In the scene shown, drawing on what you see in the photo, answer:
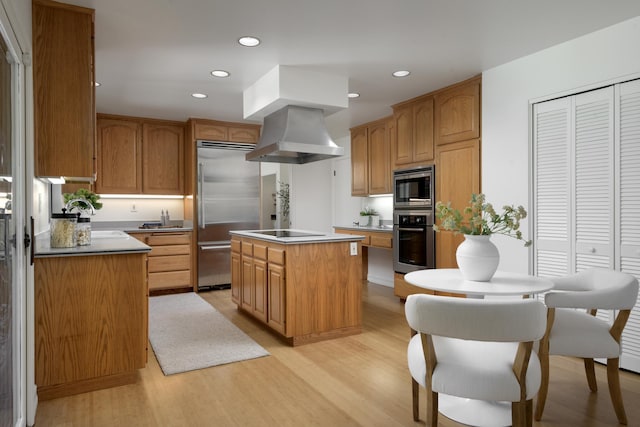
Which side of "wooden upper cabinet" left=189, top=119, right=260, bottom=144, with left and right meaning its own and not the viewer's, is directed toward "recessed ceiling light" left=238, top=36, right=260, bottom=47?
front

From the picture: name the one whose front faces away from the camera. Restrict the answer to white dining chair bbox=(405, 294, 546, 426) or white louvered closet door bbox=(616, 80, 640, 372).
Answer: the white dining chair

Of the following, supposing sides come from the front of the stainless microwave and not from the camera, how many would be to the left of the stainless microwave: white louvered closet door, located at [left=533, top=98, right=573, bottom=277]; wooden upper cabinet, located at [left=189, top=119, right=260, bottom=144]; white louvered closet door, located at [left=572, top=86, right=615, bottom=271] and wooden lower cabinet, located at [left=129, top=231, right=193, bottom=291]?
2

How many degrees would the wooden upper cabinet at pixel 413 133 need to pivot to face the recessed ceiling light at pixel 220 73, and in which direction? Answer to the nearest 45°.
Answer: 0° — it already faces it

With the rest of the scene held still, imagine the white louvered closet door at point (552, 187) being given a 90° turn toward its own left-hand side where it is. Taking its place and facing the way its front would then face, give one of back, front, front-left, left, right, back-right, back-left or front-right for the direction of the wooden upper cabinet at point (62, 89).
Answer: right

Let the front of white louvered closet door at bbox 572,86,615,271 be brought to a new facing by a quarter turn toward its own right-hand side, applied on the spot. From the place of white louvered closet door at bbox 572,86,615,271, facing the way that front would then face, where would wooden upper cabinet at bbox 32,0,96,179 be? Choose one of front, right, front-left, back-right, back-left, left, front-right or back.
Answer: left

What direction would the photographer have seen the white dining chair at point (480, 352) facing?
facing away from the viewer

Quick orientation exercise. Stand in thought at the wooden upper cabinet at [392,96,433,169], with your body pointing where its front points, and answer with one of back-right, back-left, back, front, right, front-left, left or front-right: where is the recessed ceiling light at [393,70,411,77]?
front-left

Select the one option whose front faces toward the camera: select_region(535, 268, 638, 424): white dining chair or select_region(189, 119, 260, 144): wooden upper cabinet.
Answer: the wooden upper cabinet

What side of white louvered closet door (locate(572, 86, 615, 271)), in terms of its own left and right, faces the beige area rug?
front

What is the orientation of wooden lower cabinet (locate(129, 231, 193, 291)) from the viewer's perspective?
toward the camera

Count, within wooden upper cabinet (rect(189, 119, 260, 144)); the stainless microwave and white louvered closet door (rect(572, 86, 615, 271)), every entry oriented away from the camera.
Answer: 0

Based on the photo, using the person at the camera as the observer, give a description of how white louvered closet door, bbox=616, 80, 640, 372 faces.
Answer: facing the viewer and to the left of the viewer

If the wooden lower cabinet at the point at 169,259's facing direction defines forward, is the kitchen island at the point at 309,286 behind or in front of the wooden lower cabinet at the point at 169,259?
in front

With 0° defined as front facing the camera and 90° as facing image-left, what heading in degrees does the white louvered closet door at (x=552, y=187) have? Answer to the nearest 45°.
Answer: approximately 45°

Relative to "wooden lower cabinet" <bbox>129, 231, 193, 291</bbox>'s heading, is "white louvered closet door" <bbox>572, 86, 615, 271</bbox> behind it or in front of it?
in front

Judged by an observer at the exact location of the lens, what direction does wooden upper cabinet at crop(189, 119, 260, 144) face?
facing the viewer
